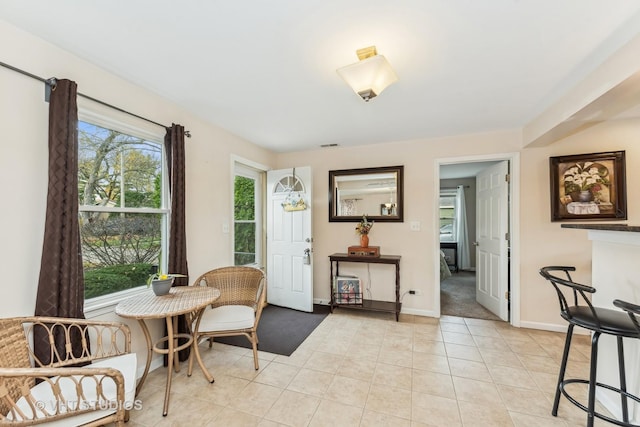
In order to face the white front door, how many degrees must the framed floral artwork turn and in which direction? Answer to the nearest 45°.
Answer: approximately 45° to its right

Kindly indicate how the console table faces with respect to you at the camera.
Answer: facing the viewer

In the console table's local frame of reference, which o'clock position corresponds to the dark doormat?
The dark doormat is roughly at 2 o'clock from the console table.

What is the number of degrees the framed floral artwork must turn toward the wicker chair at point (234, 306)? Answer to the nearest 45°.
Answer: approximately 45° to its right

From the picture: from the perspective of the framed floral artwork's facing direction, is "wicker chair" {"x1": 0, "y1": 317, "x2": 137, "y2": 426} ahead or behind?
ahead

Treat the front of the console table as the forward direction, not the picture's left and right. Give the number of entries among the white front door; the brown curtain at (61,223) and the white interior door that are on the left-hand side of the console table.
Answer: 1

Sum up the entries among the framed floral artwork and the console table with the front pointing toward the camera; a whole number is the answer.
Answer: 2

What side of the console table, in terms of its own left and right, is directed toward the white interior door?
left

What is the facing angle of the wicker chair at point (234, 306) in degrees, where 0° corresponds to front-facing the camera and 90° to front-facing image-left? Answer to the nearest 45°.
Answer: approximately 0°

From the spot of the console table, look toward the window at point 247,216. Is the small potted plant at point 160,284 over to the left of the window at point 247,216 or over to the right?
left

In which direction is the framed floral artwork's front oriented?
toward the camera

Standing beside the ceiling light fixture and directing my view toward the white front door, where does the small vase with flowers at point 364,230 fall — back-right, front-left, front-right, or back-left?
front-right
